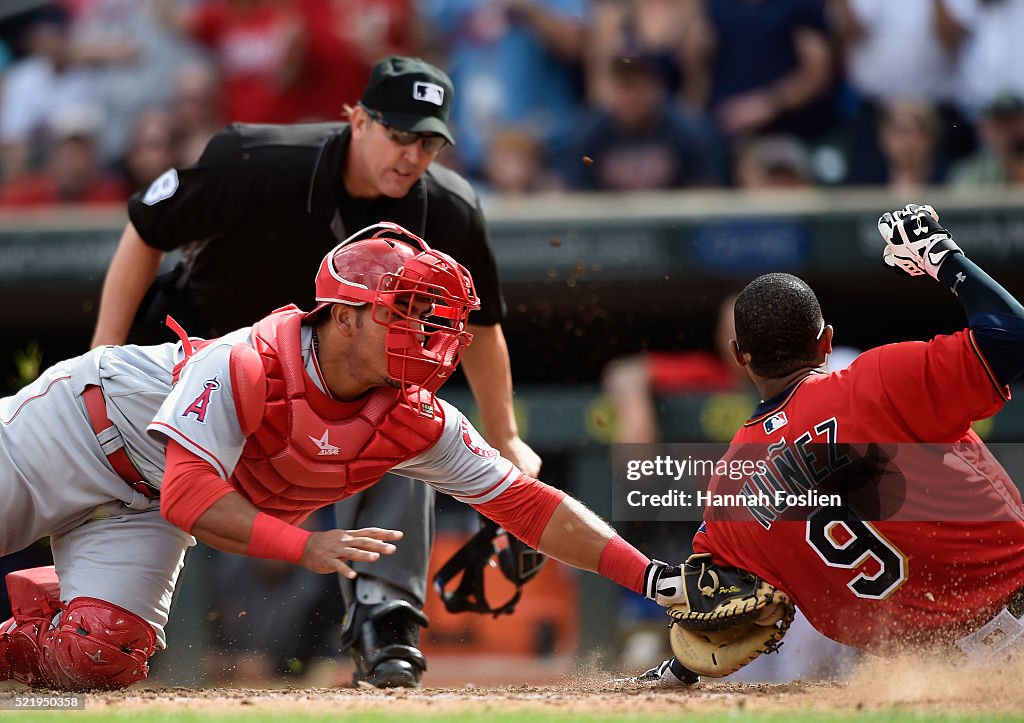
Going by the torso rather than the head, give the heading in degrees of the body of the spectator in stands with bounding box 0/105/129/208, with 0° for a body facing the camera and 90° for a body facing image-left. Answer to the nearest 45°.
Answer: approximately 0°

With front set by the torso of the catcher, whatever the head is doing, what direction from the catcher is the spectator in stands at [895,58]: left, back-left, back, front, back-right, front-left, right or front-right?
left

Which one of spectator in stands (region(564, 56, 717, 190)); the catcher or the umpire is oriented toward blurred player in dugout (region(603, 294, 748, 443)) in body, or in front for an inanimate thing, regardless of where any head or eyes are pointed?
spectator in stands (region(564, 56, 717, 190))

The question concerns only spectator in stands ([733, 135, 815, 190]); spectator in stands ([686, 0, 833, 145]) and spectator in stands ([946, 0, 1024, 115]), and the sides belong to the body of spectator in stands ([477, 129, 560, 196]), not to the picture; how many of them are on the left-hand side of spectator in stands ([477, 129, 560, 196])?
3

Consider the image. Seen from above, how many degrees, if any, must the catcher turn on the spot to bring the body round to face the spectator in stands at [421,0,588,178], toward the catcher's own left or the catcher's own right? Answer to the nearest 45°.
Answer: approximately 135° to the catcher's own left

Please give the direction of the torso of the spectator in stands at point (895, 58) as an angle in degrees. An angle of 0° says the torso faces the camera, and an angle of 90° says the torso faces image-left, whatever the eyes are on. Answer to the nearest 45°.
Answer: approximately 0°

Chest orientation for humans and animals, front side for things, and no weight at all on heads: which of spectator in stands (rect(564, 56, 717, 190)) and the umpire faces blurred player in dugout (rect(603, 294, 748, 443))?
spectator in stands (rect(564, 56, 717, 190))

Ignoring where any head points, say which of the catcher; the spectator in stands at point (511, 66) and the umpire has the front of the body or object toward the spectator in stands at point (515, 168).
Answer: the spectator in stands at point (511, 66)

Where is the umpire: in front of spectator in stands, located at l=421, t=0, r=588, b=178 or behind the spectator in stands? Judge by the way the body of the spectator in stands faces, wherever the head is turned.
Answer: in front

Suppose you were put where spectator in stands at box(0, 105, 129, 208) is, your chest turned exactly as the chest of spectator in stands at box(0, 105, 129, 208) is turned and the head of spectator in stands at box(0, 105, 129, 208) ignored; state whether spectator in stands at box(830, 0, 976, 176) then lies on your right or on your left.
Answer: on your left
